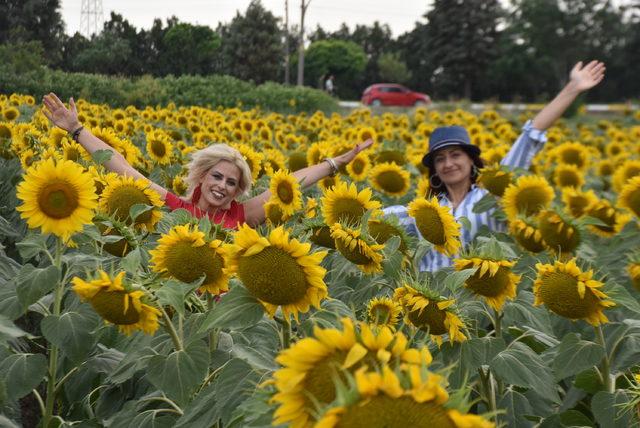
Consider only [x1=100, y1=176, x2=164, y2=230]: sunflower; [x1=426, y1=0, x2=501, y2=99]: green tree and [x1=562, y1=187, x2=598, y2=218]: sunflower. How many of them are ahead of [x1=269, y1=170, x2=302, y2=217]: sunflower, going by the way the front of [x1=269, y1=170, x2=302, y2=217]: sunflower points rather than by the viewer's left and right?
1

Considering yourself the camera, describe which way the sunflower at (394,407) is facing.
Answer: facing the viewer

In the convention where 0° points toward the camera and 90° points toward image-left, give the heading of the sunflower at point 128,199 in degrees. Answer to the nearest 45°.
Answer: approximately 0°

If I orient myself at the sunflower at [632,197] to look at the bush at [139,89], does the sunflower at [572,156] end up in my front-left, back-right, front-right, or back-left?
front-right

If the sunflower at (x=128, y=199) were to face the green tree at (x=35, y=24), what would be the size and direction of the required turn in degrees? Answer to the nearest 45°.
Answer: approximately 180°

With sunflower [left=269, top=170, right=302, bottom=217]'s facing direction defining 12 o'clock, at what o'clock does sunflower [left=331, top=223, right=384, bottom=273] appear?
sunflower [left=331, top=223, right=384, bottom=273] is roughly at 10 o'clock from sunflower [left=269, top=170, right=302, bottom=217].

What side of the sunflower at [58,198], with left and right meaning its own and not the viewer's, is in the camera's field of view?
front

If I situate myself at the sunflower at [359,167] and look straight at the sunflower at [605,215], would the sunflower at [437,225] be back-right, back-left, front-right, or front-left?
front-right

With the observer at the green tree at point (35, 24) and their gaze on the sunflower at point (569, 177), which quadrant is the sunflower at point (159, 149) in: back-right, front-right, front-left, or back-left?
front-right

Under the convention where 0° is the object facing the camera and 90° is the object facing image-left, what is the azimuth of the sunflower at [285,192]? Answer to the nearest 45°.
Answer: approximately 45°

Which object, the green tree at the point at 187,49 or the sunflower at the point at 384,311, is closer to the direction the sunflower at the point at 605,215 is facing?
the sunflower

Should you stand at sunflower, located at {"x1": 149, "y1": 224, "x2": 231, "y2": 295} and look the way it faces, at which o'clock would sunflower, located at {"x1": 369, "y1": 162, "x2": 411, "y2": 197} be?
sunflower, located at {"x1": 369, "y1": 162, "x2": 411, "y2": 197} is roughly at 7 o'clock from sunflower, located at {"x1": 149, "y1": 224, "x2": 231, "y2": 295}.

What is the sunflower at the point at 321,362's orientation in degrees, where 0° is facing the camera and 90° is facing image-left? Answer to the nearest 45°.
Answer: approximately 0°
